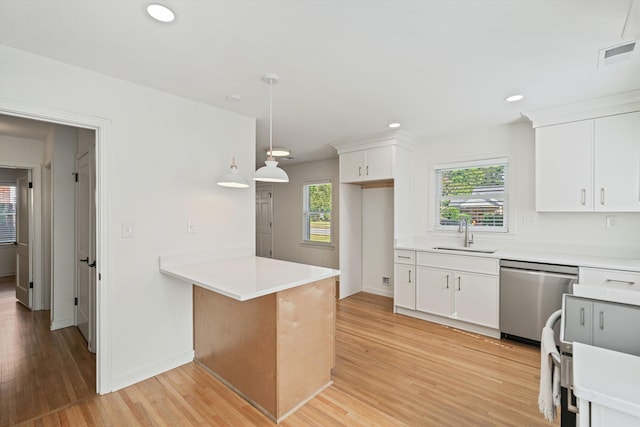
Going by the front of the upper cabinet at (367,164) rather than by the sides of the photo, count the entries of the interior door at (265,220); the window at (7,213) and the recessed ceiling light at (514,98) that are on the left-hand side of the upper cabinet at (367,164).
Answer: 1

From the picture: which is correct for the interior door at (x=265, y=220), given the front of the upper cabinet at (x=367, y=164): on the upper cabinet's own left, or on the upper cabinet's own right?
on the upper cabinet's own right

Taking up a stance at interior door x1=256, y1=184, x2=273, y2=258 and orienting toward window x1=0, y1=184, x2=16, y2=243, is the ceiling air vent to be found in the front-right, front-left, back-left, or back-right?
back-left

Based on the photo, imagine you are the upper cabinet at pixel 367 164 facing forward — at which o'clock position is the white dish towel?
The white dish towel is roughly at 10 o'clock from the upper cabinet.

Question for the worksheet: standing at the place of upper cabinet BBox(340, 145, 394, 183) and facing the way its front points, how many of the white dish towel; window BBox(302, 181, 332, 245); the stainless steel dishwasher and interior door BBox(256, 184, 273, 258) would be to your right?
2

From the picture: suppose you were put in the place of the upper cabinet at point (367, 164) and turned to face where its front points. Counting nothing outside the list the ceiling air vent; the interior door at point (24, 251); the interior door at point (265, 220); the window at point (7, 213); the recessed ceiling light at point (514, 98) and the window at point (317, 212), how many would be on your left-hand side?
2

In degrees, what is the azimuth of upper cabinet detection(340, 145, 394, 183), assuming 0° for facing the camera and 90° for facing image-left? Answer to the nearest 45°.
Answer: approximately 45°

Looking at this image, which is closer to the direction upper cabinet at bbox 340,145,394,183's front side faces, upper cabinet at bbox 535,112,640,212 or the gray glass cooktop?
the gray glass cooktop

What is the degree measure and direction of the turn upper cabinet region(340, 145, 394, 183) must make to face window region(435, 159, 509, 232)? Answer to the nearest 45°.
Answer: approximately 135° to its left

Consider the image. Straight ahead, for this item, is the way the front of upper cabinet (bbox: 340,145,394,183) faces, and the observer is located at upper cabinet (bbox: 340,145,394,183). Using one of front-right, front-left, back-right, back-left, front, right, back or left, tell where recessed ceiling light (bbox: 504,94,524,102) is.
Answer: left

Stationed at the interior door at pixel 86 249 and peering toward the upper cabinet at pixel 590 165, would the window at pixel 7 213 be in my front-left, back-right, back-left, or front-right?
back-left
